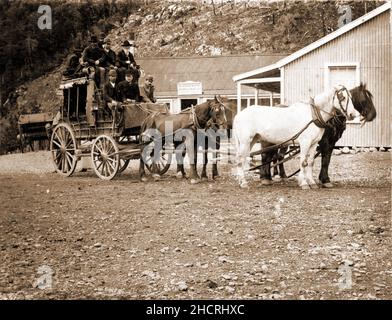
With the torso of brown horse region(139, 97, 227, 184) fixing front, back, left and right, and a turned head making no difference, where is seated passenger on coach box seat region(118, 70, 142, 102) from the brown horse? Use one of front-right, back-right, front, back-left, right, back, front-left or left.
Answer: back-left

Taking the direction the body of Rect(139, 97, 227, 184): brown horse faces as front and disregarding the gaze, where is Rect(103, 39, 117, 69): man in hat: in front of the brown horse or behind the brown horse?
behind

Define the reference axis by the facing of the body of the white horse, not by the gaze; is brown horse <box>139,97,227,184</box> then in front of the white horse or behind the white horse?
behind

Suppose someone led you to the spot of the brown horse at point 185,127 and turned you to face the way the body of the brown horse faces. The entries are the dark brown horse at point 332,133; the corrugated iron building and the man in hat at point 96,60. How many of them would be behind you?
1

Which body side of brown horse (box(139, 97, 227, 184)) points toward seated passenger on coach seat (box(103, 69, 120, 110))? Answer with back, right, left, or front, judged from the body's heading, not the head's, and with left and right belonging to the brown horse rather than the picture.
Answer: back

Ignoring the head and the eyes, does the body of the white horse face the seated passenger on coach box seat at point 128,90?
no

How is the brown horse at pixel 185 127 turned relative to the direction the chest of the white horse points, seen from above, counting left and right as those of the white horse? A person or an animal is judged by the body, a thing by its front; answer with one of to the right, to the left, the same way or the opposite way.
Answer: the same way

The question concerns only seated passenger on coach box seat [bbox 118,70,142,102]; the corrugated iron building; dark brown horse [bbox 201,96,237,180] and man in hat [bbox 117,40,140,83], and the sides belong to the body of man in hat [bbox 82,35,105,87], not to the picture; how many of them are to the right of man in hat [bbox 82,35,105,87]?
0

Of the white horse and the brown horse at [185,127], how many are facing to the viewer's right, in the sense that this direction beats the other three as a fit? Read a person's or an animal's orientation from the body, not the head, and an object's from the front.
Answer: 2

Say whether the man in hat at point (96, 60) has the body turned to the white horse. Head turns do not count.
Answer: yes

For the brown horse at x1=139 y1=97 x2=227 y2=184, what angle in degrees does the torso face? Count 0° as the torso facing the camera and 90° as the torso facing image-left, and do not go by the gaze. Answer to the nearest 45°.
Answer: approximately 270°

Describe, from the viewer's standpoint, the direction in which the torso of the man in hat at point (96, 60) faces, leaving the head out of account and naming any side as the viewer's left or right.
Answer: facing the viewer and to the right of the viewer

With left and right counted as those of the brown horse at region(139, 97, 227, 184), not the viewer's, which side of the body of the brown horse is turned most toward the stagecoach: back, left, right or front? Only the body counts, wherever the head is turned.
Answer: back

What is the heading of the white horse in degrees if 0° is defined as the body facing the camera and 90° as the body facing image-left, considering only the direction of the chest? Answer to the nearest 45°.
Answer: approximately 270°
